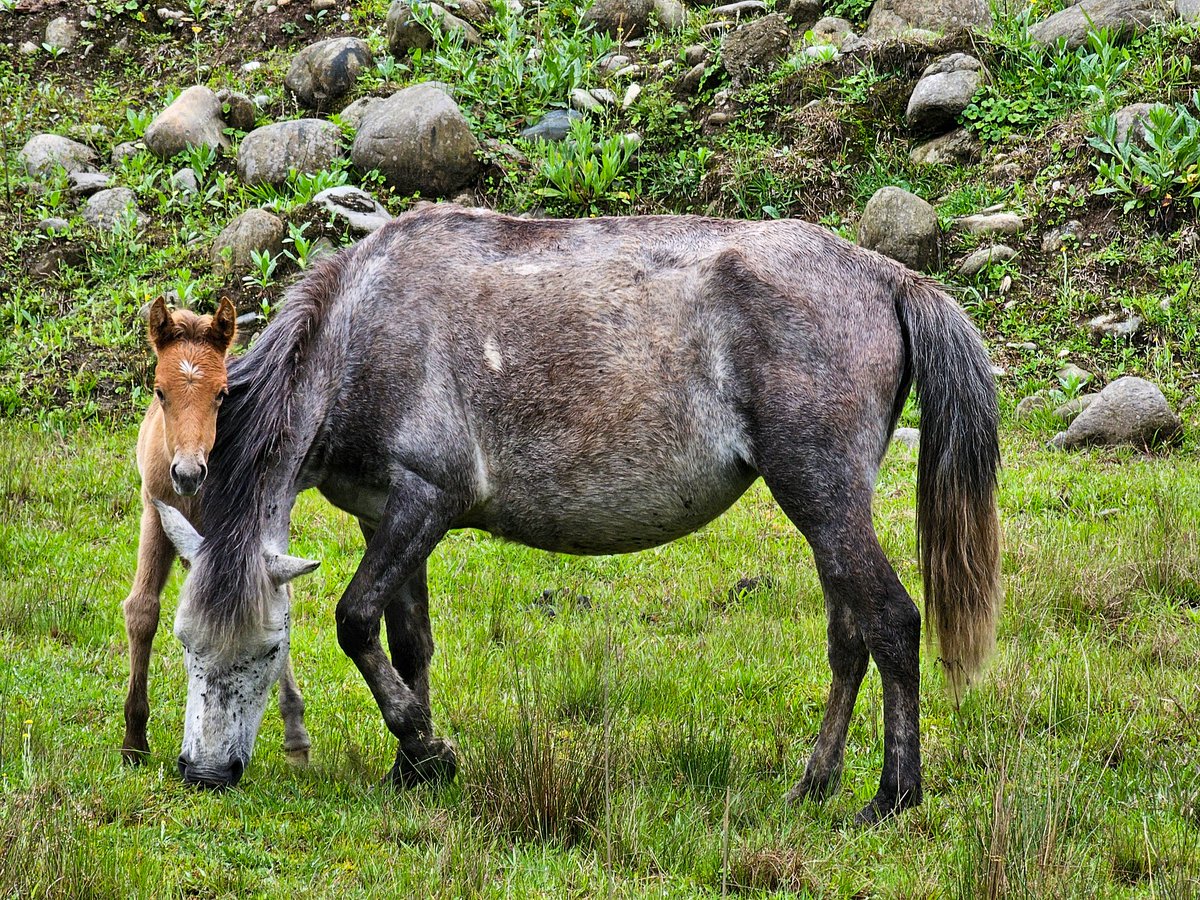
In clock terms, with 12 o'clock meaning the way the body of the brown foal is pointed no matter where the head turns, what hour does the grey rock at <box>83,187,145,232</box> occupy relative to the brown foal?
The grey rock is roughly at 6 o'clock from the brown foal.

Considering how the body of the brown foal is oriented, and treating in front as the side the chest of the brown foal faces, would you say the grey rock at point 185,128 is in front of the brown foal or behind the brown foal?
behind

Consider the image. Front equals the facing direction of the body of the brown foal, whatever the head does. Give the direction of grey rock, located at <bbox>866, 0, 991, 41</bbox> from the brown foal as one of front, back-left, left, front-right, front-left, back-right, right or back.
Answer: back-left

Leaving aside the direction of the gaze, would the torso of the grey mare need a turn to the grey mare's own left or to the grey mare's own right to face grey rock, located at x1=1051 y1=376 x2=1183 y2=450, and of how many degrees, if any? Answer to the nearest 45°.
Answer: approximately 135° to the grey mare's own right

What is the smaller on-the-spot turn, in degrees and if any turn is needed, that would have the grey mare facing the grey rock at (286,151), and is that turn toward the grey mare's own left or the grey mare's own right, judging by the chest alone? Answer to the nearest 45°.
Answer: approximately 90° to the grey mare's own right

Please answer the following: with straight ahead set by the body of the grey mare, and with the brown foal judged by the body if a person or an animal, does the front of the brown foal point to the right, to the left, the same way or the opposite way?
to the left

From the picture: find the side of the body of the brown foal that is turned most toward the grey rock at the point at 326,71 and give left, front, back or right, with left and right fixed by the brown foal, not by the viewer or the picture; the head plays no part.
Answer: back

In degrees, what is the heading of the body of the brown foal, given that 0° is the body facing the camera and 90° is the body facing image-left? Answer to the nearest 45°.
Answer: approximately 0°

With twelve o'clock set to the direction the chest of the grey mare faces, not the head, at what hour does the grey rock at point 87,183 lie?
The grey rock is roughly at 2 o'clock from the grey mare.

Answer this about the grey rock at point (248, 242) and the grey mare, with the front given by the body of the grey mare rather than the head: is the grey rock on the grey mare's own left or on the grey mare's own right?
on the grey mare's own right

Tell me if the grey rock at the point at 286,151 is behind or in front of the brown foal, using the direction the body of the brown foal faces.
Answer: behind

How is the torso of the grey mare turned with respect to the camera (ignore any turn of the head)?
to the viewer's left

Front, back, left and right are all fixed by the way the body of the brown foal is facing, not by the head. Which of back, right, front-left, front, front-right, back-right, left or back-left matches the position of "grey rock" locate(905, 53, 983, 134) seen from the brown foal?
back-left

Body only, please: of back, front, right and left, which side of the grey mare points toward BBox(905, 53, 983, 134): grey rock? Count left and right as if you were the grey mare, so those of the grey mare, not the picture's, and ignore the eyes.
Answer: right
